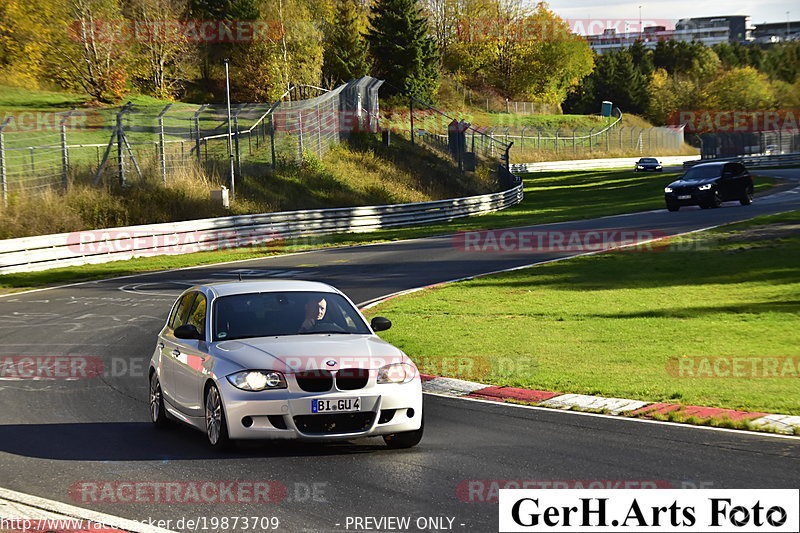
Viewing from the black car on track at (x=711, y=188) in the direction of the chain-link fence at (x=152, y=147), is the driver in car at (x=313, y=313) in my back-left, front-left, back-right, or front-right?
front-left

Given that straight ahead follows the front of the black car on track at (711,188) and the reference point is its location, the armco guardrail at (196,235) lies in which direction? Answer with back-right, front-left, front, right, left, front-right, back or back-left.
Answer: front

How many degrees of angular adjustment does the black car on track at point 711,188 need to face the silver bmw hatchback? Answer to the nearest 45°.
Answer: approximately 45° to its left

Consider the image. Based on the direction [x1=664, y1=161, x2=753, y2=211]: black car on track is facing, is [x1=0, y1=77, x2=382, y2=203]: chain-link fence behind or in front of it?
in front

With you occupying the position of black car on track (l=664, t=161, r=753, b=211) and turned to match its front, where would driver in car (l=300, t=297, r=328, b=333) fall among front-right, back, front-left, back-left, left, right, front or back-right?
front-left

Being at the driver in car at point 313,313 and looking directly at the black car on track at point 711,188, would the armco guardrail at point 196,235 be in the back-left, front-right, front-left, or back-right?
front-left

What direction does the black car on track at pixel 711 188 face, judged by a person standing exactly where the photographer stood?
facing the viewer and to the left of the viewer
